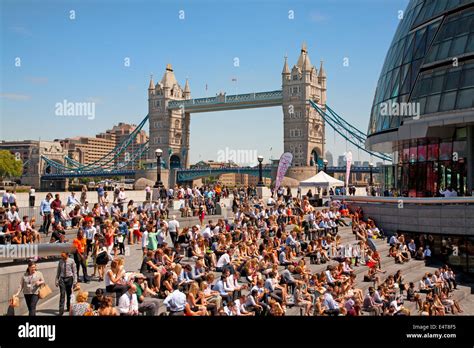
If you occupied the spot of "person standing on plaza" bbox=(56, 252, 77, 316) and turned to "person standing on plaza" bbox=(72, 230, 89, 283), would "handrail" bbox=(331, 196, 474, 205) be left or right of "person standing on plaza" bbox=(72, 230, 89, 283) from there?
right

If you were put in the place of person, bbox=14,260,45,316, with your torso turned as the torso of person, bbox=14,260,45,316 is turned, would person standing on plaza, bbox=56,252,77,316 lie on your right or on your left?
on your left

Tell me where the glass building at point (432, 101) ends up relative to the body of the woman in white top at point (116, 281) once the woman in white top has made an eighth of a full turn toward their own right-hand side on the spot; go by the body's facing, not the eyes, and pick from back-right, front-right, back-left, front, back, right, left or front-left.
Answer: back-left

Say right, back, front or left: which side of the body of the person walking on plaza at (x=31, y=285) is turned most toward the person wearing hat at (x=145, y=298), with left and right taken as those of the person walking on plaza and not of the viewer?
left
